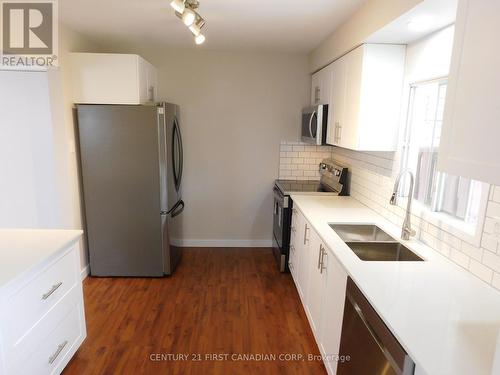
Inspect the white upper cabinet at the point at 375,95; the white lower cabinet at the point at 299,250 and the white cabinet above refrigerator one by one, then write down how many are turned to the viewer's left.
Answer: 2

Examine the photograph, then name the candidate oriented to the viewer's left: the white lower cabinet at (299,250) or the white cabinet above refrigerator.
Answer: the white lower cabinet

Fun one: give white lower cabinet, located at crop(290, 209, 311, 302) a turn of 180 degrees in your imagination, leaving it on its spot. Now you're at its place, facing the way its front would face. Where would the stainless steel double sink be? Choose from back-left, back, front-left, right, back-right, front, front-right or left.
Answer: front-right

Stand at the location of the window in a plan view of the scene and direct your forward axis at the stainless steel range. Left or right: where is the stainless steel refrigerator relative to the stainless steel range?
left

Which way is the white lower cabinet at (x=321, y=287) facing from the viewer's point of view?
to the viewer's left

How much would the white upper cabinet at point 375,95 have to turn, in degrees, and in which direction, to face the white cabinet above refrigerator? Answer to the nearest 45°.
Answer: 0° — it already faces it

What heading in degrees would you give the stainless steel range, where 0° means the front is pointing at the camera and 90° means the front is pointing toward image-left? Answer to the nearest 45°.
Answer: approximately 90°

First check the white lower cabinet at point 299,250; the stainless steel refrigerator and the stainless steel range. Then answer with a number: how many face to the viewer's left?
2

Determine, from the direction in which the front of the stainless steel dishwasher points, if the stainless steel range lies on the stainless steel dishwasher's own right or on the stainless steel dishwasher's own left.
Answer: on the stainless steel dishwasher's own right

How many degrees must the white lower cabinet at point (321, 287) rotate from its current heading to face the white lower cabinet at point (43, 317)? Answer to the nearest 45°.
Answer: approximately 45° to its left

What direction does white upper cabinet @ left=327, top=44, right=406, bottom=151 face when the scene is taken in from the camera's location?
facing to the left of the viewer

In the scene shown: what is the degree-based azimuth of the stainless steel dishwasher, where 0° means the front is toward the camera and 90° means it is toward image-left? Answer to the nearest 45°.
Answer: approximately 90°
